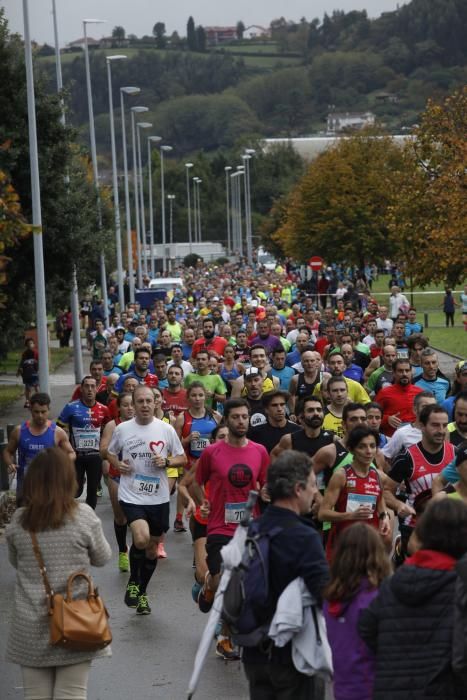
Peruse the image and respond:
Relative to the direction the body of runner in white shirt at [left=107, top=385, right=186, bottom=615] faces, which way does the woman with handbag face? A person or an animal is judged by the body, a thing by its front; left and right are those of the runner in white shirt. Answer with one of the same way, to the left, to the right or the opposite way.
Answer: the opposite way

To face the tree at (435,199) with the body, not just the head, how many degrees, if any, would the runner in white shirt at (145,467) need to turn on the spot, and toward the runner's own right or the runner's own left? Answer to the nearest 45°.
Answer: approximately 180°

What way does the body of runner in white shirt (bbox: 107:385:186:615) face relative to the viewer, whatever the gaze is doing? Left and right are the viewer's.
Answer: facing the viewer

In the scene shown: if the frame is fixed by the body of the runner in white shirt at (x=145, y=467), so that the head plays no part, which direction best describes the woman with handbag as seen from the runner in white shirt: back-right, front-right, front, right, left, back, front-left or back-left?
front

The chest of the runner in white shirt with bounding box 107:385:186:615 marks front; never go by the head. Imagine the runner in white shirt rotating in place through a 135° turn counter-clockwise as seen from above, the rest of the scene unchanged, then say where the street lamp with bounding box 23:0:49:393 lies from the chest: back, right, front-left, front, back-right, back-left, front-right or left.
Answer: front-left

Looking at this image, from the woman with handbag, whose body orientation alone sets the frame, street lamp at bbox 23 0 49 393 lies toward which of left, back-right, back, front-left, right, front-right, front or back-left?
front

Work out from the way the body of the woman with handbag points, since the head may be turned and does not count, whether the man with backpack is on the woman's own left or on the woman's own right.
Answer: on the woman's own right

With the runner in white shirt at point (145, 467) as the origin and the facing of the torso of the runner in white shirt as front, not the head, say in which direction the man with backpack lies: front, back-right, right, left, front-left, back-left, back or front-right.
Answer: front

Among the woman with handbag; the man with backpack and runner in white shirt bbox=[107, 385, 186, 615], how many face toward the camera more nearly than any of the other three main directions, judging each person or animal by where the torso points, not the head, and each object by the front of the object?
1

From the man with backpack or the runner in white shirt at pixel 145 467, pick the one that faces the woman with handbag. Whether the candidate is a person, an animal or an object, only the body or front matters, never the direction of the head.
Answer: the runner in white shirt

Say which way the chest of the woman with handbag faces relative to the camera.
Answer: away from the camera

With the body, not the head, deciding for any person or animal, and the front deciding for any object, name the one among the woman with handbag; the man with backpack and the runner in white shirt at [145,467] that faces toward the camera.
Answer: the runner in white shirt

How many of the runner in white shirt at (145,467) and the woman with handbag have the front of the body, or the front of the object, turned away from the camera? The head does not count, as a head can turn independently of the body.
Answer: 1
